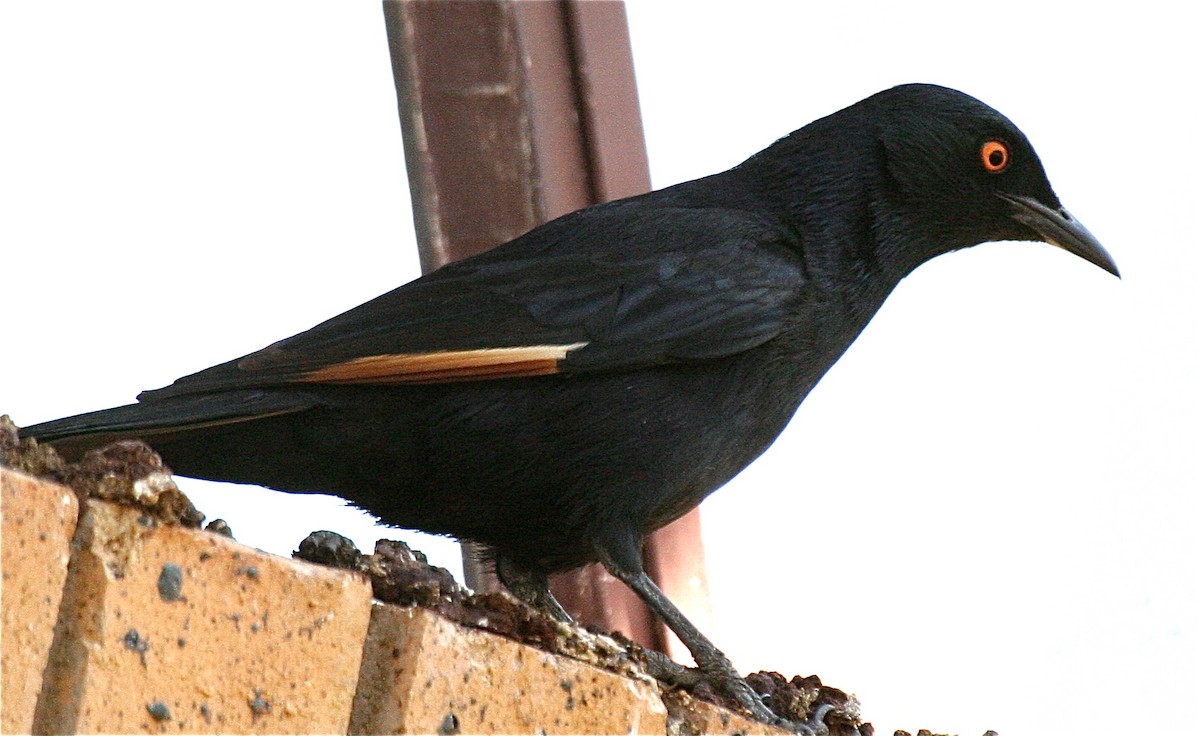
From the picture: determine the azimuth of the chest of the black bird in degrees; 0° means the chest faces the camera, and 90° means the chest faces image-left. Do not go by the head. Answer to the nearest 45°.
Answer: approximately 270°
